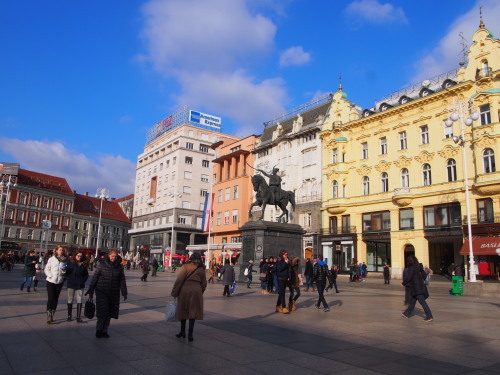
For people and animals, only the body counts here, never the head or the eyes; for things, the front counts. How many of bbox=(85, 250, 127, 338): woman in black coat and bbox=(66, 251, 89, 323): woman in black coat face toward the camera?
2

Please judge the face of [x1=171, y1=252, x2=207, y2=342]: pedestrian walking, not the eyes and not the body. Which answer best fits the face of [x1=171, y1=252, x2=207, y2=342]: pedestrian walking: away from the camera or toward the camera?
away from the camera

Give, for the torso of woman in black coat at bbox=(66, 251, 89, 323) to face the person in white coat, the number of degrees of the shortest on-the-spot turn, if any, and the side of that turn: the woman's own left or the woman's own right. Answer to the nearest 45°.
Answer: approximately 45° to the woman's own right

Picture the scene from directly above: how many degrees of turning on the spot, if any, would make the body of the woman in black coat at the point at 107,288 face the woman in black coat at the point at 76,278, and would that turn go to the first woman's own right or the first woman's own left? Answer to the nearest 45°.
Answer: approximately 180°

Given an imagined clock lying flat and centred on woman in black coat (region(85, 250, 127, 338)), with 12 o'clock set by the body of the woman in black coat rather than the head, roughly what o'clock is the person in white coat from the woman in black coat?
The person in white coat is roughly at 5 o'clock from the woman in black coat.

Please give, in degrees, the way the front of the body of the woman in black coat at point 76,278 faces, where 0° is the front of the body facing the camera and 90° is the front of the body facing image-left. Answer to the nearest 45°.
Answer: approximately 0°

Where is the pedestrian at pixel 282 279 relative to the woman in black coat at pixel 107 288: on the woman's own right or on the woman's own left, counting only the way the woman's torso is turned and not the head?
on the woman's own left

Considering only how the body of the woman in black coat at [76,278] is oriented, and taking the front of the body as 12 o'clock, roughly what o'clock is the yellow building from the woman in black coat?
The yellow building is roughly at 8 o'clock from the woman in black coat.
